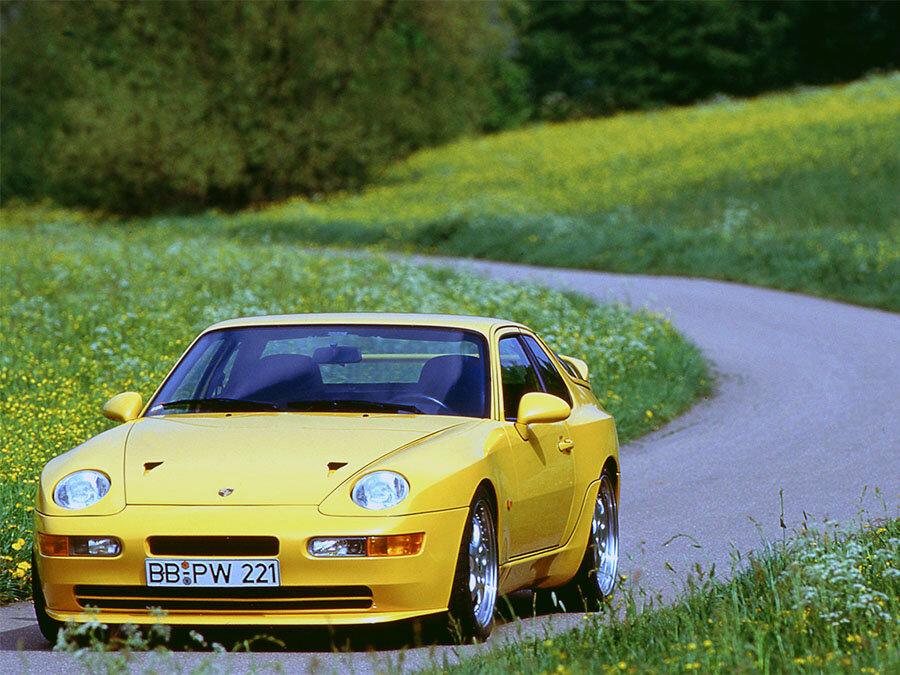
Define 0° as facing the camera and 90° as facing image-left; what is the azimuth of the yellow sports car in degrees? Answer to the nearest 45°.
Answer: approximately 0°
